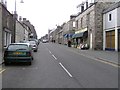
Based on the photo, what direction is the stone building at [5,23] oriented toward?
to the viewer's right

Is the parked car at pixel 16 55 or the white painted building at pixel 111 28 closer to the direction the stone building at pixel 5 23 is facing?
the white painted building

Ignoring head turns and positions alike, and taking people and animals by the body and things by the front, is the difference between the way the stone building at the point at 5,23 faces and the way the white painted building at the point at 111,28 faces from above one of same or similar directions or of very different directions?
very different directions

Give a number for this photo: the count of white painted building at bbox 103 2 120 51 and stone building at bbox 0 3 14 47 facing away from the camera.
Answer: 0

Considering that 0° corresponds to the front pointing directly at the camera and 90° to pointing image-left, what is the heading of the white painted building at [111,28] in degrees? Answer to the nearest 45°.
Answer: approximately 45°

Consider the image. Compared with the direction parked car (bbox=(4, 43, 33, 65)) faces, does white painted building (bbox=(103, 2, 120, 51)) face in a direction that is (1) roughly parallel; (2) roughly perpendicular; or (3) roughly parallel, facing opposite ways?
roughly perpendicular

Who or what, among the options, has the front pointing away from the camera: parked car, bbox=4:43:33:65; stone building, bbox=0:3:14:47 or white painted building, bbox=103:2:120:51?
the parked car

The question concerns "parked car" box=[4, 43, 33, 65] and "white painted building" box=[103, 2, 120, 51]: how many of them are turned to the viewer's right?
0

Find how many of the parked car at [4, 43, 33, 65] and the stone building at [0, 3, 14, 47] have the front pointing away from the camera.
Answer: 1

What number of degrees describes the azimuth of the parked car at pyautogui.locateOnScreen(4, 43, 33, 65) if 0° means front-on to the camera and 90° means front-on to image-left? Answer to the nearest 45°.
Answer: approximately 180°

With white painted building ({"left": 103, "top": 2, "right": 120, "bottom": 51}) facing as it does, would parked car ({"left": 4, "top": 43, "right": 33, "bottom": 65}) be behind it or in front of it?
in front

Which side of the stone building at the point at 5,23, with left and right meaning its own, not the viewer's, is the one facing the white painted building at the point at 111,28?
front
